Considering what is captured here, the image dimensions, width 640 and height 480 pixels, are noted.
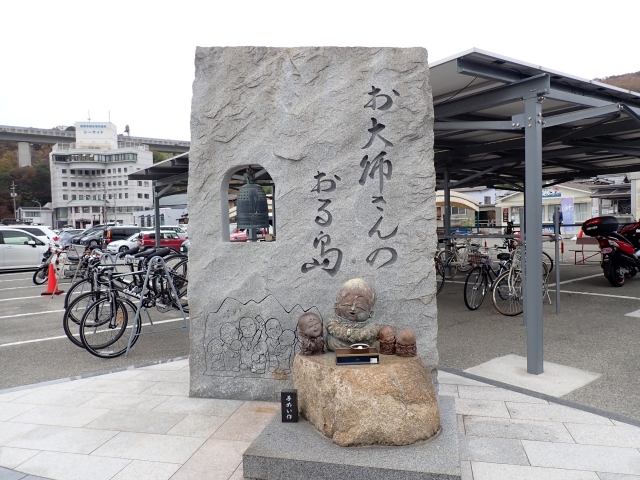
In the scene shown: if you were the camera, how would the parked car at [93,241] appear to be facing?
facing the viewer and to the left of the viewer

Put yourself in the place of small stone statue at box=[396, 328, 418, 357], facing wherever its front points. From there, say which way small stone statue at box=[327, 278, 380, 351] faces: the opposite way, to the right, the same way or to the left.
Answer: the same way

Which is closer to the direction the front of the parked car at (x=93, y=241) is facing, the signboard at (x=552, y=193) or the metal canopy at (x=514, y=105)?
the metal canopy

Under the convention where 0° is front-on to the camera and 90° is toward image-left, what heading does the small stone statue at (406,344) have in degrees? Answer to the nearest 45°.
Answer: approximately 0°

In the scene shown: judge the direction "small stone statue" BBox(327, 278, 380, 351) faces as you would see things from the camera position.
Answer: facing the viewer

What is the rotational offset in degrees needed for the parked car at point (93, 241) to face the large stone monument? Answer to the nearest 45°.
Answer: approximately 45° to its left

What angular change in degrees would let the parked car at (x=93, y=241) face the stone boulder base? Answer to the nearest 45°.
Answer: approximately 45° to its left

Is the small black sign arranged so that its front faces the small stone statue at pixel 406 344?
no

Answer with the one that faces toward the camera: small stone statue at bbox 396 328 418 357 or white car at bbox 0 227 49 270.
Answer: the small stone statue

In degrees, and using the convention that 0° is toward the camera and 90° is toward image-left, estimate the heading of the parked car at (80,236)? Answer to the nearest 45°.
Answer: approximately 45°

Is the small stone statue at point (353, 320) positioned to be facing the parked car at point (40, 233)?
no

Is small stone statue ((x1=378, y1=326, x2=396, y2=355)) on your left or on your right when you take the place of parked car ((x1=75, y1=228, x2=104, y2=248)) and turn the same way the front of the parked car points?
on your left

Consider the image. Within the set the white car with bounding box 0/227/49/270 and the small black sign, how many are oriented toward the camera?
1

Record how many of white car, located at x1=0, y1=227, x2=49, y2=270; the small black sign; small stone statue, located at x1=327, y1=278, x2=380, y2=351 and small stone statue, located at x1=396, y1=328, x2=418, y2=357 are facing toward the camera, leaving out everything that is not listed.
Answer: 3

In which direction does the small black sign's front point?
toward the camera
